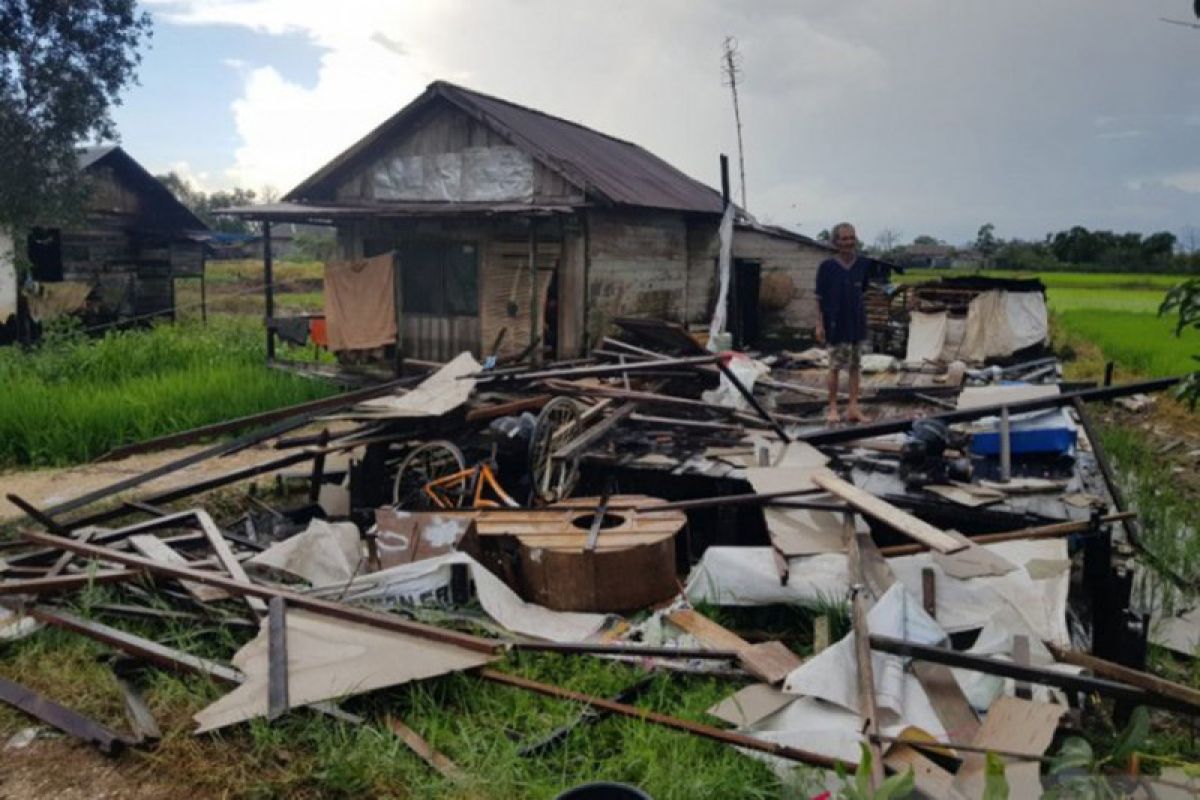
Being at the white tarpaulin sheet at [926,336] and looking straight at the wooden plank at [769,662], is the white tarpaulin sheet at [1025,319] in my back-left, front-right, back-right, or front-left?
back-left

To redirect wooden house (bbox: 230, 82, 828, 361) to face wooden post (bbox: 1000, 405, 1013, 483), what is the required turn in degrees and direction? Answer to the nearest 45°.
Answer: approximately 90° to its left

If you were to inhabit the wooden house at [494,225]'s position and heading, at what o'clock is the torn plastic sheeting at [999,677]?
The torn plastic sheeting is roughly at 10 o'clock from the wooden house.

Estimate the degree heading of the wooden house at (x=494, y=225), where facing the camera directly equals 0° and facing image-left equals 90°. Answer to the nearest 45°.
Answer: approximately 45°

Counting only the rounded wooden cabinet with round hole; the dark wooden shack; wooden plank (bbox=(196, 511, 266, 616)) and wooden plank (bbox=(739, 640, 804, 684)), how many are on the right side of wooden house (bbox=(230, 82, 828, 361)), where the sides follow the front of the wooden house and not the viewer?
1

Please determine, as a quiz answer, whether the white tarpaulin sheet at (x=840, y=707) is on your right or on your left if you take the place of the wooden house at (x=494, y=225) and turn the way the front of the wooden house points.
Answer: on your left

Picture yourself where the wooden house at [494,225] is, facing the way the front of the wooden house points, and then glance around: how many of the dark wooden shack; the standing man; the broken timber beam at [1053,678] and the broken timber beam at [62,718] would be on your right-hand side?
1

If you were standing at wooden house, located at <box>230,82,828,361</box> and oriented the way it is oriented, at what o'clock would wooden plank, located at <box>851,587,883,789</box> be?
The wooden plank is roughly at 10 o'clock from the wooden house.

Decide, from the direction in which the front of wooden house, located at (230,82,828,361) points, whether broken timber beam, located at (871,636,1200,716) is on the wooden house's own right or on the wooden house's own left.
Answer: on the wooden house's own left

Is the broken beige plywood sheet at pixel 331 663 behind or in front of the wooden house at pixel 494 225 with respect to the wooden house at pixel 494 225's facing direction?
in front

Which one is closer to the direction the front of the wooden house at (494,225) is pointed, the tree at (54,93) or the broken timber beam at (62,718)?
the broken timber beam

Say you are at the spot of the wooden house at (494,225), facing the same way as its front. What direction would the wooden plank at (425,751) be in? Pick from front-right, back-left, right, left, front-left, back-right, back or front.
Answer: front-left

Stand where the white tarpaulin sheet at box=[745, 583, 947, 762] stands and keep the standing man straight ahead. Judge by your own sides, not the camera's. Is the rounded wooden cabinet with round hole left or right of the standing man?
left

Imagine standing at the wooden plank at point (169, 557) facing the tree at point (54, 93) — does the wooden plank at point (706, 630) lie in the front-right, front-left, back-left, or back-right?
back-right
